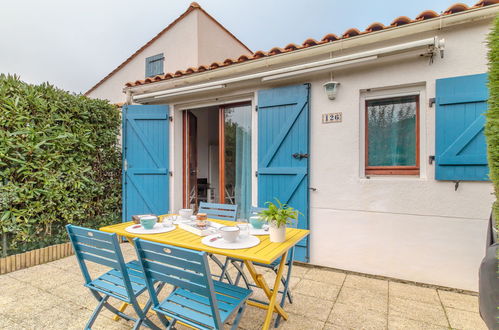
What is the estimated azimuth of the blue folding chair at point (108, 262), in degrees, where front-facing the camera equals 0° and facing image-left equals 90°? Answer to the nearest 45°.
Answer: approximately 225°

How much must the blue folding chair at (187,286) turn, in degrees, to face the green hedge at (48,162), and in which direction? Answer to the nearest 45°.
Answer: approximately 90° to its left

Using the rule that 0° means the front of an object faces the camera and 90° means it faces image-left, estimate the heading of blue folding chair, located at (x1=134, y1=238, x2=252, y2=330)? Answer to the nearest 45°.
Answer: approximately 225°

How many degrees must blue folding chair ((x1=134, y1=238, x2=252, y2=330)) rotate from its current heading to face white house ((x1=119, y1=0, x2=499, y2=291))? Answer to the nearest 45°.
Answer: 0° — it already faces it

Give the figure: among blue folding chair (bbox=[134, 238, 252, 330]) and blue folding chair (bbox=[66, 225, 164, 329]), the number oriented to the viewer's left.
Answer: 0

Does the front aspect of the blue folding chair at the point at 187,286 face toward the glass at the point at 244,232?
yes

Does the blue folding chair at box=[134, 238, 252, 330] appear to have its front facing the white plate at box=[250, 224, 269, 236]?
yes

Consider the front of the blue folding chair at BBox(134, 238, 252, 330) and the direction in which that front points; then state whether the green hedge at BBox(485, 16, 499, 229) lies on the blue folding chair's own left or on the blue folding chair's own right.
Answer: on the blue folding chair's own right

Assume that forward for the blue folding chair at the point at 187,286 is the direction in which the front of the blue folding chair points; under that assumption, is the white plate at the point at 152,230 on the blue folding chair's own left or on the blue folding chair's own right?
on the blue folding chair's own left

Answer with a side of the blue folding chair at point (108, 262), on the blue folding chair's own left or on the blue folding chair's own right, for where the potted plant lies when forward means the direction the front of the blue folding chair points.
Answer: on the blue folding chair's own right
